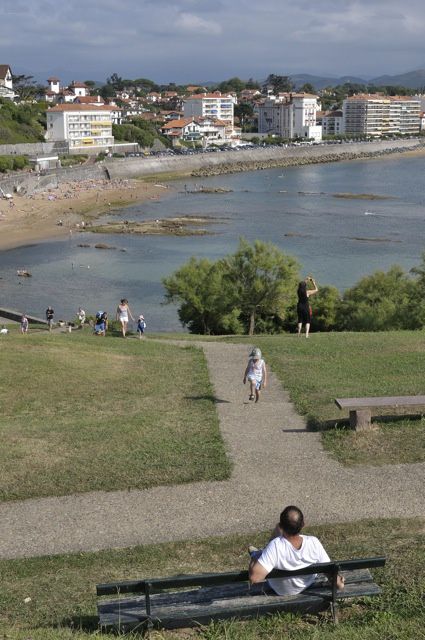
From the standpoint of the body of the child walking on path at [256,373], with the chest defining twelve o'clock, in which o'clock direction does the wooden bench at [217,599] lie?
The wooden bench is roughly at 12 o'clock from the child walking on path.

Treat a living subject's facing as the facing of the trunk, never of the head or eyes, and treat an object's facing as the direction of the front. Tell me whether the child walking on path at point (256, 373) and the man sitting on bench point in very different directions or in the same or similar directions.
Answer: very different directions

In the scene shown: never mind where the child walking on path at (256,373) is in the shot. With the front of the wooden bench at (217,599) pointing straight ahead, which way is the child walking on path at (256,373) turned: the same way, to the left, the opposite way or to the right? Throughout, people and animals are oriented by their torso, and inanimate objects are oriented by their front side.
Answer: the opposite way

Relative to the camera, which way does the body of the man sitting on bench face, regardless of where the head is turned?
away from the camera

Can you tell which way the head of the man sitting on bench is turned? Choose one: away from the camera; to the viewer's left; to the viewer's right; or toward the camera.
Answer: away from the camera

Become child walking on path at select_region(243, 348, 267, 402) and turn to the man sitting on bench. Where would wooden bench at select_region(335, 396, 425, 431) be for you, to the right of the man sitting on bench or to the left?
left

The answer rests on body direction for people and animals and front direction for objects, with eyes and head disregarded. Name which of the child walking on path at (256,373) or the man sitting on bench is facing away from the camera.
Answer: the man sitting on bench

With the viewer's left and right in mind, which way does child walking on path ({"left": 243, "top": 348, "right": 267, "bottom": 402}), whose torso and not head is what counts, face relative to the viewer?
facing the viewer

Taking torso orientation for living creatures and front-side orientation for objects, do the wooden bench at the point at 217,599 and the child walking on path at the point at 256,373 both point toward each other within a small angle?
yes

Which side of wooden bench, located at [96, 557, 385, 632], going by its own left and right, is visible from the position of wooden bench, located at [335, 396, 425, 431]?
front

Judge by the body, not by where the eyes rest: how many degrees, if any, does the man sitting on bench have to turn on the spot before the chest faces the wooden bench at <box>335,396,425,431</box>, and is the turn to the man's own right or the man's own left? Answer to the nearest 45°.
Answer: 0° — they already face it

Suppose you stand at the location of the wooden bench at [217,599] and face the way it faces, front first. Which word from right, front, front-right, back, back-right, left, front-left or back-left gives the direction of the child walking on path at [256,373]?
front

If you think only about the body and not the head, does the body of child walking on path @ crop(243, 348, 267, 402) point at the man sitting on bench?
yes

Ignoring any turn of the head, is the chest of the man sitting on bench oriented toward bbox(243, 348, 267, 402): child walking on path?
yes

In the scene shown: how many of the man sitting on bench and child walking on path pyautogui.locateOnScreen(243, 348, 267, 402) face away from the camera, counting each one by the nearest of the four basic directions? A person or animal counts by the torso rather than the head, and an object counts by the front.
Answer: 1

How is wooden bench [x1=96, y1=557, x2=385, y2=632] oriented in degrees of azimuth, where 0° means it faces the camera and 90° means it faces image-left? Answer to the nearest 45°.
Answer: approximately 180°

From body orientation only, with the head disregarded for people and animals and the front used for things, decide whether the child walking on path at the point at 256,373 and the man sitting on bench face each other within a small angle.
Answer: yes
